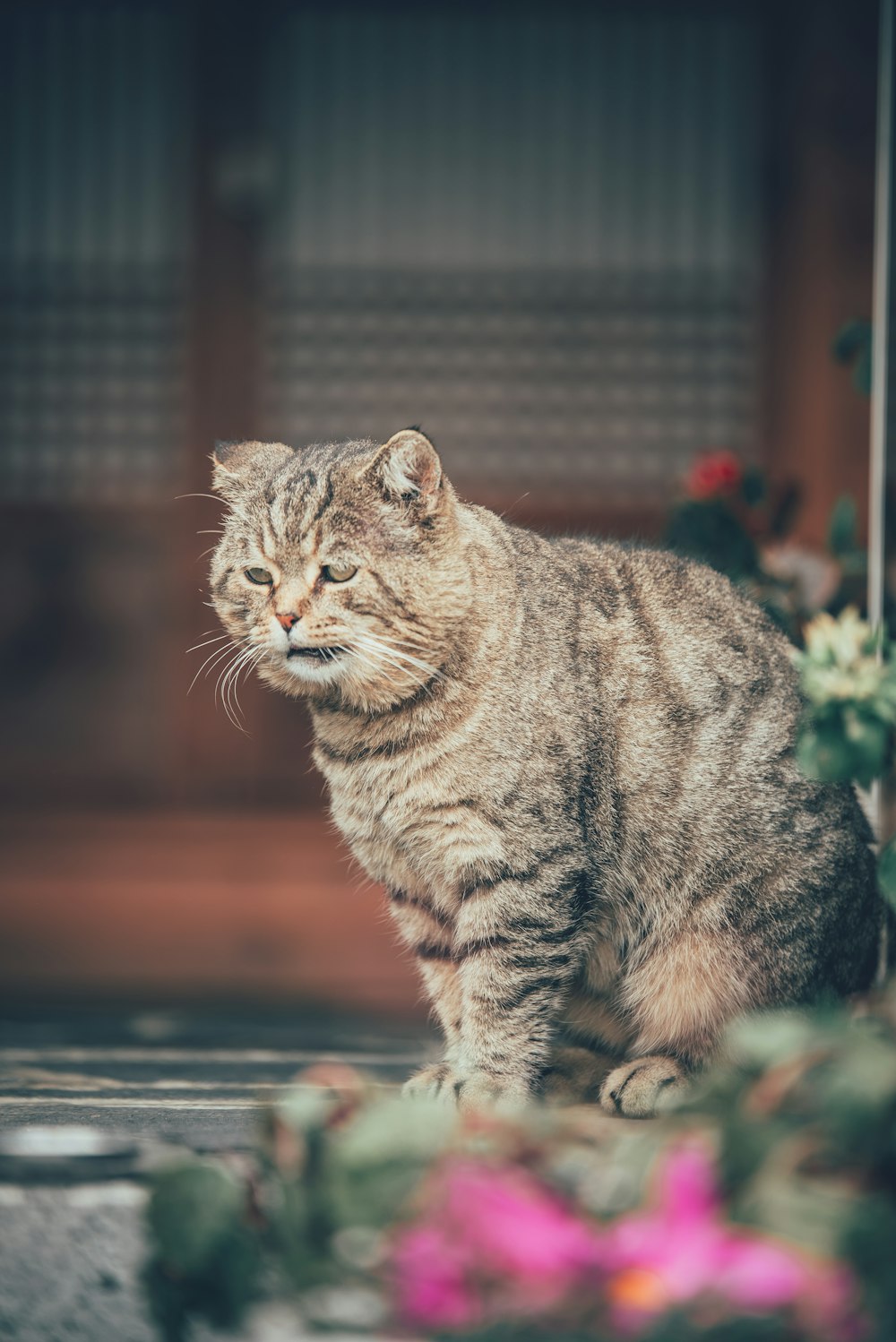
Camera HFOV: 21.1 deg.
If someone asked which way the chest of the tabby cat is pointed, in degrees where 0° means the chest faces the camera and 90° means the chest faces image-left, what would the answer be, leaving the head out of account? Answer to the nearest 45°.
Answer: approximately 45°

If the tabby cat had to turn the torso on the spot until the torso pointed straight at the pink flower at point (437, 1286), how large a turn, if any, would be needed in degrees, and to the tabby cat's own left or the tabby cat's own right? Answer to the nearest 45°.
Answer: approximately 45° to the tabby cat's own left
